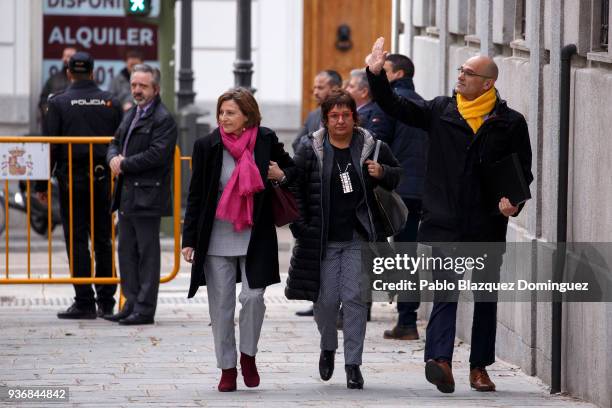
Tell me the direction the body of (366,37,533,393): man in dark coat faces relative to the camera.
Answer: toward the camera

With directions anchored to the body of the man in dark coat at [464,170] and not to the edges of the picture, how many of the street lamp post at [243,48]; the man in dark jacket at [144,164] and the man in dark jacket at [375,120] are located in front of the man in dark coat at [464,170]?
0

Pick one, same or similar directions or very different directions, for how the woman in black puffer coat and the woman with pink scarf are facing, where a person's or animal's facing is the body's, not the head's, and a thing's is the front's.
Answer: same or similar directions

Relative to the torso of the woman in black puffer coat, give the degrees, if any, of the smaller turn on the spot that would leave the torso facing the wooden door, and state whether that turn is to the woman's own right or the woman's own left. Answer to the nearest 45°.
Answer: approximately 180°

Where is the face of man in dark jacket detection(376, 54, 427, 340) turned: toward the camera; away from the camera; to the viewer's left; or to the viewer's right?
to the viewer's left

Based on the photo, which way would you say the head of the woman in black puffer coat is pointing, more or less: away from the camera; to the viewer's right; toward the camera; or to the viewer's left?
toward the camera

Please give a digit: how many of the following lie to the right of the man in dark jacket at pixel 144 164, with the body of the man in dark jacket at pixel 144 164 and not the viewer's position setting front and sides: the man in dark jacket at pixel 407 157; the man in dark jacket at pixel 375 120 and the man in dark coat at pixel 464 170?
0

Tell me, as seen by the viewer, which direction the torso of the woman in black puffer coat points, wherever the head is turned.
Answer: toward the camera

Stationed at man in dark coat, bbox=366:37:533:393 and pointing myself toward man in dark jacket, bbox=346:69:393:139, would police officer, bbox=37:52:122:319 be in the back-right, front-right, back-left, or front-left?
front-left

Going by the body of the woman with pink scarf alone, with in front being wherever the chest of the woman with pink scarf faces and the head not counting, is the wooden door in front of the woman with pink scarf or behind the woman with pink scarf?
behind

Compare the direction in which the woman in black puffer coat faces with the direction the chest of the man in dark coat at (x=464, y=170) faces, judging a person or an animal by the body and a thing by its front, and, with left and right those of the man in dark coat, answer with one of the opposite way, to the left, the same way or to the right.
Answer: the same way
